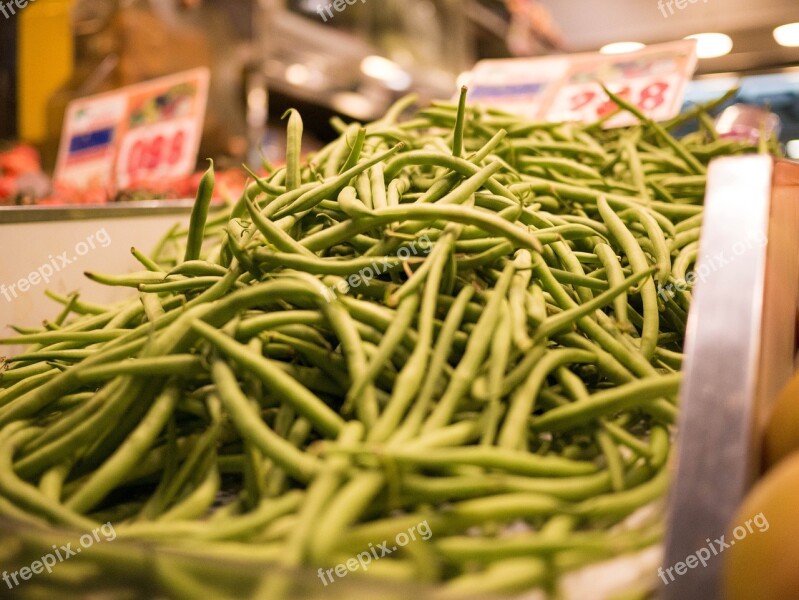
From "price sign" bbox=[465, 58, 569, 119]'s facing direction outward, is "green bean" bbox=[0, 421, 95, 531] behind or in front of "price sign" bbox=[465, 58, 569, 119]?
in front

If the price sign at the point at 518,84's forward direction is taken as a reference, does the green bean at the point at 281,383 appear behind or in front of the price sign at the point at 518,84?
in front

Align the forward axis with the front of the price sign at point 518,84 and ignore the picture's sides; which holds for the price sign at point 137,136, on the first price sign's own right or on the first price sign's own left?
on the first price sign's own right

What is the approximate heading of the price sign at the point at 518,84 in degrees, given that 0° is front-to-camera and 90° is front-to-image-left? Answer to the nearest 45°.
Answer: approximately 0°
